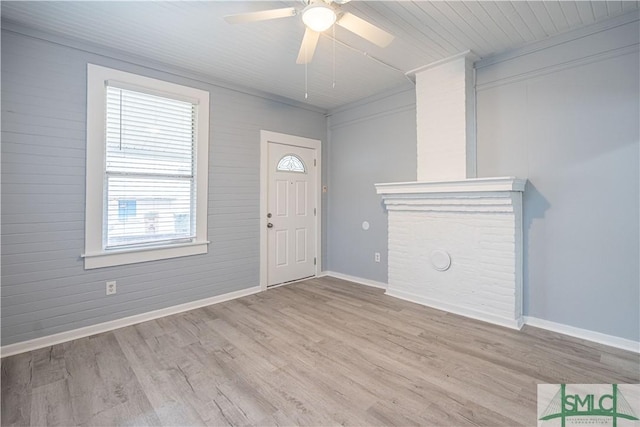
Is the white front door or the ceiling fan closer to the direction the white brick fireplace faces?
the ceiling fan

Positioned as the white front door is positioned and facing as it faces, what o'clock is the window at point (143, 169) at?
The window is roughly at 3 o'clock from the white front door.

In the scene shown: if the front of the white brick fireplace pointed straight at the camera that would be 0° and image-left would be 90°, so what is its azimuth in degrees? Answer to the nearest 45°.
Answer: approximately 45°

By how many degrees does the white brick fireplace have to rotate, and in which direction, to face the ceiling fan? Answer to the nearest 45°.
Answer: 0° — it already faces it

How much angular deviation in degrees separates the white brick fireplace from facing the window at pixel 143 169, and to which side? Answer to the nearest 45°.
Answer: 0° — it already faces it

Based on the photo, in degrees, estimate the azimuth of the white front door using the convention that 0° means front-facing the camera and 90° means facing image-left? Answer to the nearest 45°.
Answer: approximately 315°

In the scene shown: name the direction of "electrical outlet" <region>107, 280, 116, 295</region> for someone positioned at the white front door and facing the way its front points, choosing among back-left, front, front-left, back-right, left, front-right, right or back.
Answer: right

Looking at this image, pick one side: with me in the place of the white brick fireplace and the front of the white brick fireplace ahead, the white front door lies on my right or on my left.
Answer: on my right

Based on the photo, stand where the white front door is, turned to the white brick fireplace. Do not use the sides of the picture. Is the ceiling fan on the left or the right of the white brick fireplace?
right

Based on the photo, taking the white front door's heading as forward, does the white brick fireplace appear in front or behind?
in front

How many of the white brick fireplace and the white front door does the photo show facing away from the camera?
0

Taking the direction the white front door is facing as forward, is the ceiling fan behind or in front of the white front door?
in front
